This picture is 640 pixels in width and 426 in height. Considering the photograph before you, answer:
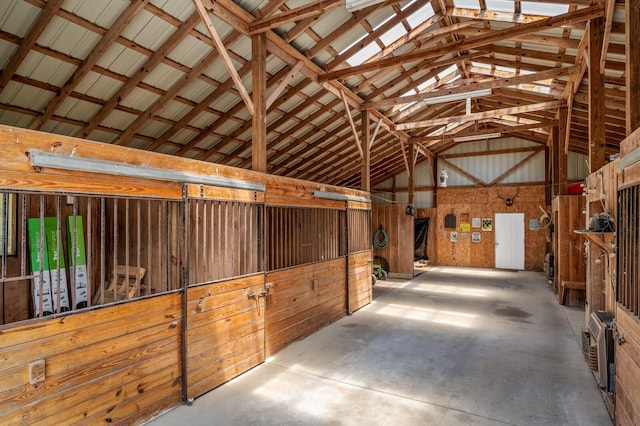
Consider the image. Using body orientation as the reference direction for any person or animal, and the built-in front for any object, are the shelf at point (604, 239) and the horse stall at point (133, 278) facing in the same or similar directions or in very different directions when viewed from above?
very different directions

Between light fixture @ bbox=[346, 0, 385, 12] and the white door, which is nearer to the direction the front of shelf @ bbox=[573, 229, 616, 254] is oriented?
the light fixture

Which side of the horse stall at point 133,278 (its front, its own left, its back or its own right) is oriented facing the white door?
left

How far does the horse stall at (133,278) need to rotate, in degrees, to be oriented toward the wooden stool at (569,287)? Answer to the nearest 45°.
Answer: approximately 45° to its left

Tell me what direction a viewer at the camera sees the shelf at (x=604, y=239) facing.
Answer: facing to the left of the viewer

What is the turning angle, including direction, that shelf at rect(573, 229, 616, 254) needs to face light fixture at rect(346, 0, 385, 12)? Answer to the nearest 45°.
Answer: approximately 45° to its left

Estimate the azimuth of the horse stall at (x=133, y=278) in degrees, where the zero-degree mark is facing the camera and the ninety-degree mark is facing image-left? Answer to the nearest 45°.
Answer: approximately 315°

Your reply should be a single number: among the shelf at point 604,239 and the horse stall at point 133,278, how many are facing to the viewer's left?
1
